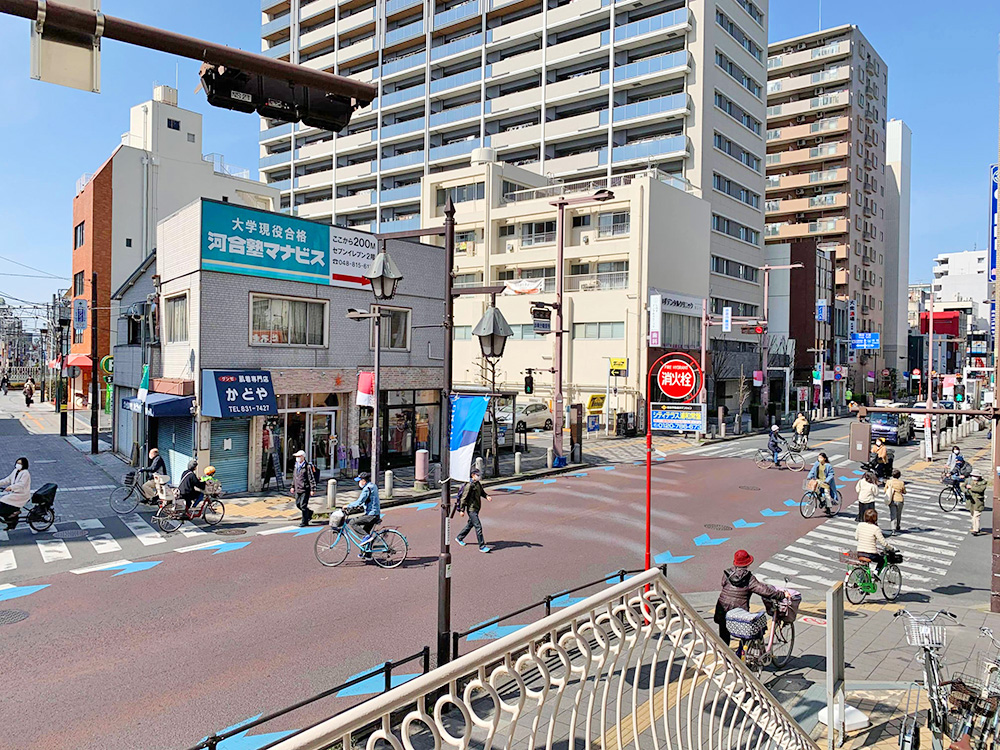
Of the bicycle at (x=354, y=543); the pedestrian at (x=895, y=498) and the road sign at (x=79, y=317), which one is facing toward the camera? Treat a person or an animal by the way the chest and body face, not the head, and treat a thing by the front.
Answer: the road sign

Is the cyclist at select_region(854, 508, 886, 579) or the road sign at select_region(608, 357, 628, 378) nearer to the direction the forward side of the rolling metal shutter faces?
the cyclist

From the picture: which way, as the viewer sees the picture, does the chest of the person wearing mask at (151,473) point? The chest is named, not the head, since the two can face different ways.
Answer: to the viewer's left

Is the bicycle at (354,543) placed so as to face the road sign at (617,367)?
no

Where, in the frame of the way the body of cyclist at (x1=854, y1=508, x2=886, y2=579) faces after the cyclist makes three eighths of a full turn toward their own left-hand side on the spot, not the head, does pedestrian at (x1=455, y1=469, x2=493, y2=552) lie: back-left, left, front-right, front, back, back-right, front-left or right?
front

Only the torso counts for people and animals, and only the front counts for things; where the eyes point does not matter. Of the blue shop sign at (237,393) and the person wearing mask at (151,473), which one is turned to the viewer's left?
the person wearing mask

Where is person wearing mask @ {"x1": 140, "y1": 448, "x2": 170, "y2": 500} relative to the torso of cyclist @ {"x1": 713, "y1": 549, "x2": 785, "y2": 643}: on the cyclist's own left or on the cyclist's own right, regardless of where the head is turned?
on the cyclist's own left

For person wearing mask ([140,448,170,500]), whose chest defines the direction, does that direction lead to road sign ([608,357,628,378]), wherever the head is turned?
no

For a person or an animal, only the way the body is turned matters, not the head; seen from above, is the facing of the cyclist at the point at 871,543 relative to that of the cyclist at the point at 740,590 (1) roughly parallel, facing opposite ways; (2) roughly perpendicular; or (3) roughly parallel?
roughly parallel

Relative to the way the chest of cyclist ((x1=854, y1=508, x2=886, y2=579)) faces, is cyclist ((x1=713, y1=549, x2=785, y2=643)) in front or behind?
behind

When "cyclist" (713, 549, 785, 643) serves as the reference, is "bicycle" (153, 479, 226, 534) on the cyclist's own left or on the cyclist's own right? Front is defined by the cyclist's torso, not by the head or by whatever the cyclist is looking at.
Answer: on the cyclist's own left

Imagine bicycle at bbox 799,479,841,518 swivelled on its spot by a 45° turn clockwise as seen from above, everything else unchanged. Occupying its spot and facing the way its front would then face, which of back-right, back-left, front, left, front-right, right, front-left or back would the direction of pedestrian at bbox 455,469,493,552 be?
front-left

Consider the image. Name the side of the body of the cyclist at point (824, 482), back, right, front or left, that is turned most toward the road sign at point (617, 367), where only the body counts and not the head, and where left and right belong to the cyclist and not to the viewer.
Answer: right

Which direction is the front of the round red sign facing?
toward the camera

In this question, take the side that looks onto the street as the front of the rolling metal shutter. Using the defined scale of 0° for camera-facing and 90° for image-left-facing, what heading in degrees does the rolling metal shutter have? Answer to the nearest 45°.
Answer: approximately 0°

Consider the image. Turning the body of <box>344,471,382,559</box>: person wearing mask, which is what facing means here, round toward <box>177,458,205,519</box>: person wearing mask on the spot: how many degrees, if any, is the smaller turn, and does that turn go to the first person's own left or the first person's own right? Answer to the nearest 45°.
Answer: approximately 45° to the first person's own right
